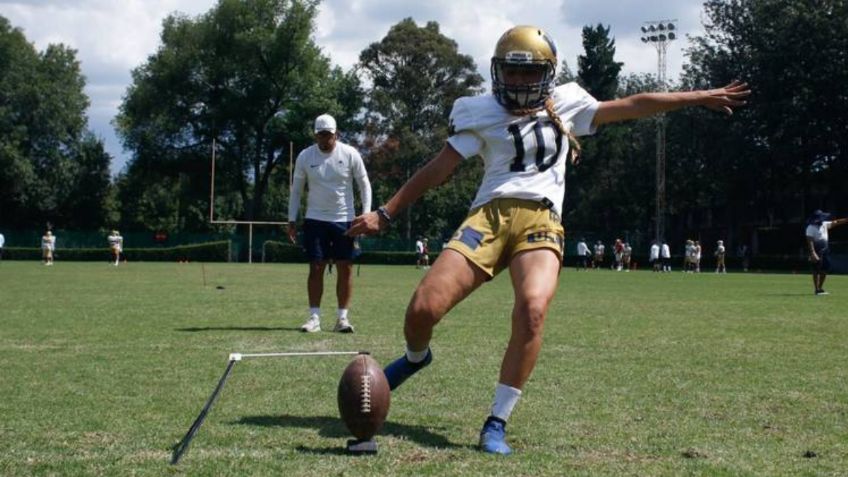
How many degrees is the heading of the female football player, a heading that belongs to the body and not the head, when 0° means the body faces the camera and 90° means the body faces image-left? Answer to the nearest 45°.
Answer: approximately 0°
